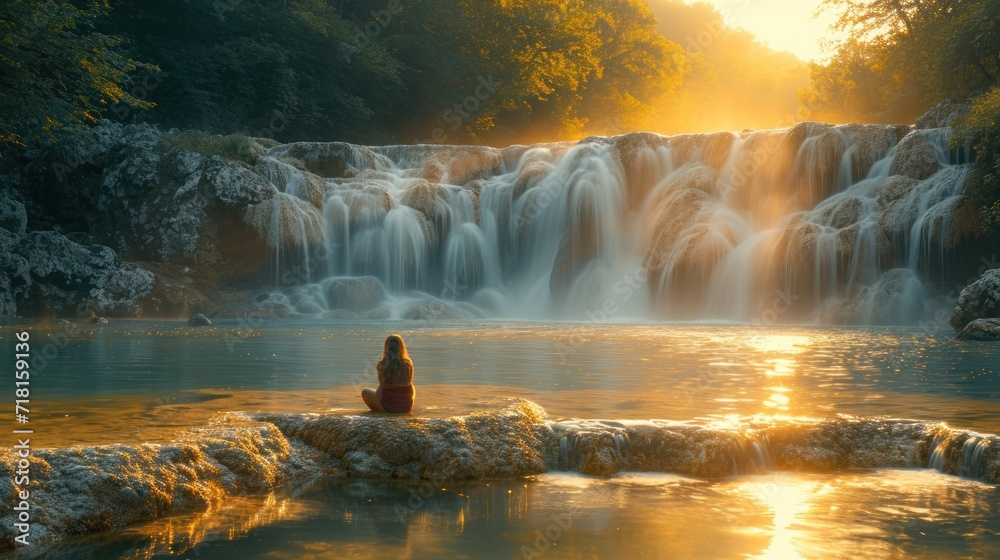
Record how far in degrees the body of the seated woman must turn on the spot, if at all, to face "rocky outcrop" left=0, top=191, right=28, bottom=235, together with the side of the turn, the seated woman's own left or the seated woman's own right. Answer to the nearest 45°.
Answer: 0° — they already face it

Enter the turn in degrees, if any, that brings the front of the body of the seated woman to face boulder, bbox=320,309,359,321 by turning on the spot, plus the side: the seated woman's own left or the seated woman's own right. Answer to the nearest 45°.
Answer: approximately 45° to the seated woman's own right

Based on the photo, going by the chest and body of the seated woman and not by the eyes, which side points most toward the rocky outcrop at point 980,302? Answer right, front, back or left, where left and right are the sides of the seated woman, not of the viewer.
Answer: right

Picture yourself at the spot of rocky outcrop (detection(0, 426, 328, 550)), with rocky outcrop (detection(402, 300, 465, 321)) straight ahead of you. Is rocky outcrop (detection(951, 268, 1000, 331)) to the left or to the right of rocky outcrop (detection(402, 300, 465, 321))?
right

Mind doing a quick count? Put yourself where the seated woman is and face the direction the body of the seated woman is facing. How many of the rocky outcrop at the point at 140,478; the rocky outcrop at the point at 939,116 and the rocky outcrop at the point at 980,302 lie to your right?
2

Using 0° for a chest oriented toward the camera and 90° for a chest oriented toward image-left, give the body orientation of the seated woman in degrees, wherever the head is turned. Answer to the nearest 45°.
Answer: approximately 135°

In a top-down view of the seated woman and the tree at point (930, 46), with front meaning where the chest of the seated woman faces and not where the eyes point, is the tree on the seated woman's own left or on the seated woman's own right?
on the seated woman's own right

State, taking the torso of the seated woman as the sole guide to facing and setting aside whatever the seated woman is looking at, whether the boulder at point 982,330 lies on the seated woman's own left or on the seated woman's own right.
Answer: on the seated woman's own right

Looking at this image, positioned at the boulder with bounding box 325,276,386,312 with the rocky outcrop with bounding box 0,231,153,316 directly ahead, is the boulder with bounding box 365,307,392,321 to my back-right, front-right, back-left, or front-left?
back-left
